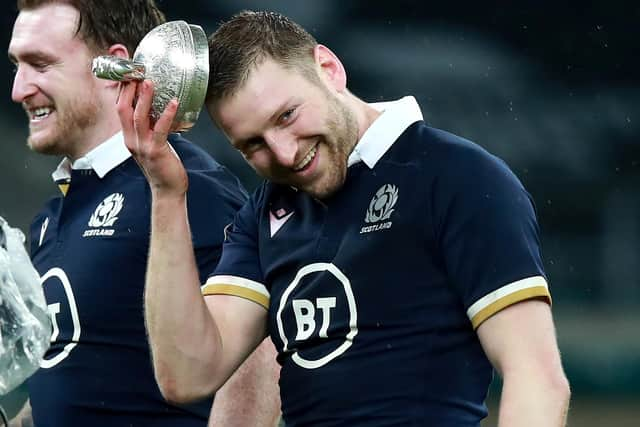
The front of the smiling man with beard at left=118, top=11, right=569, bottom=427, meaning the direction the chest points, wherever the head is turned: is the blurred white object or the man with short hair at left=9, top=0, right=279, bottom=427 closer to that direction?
the blurred white object

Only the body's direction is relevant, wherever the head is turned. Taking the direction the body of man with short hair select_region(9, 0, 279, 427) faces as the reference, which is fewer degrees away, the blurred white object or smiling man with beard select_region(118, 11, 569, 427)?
the blurred white object

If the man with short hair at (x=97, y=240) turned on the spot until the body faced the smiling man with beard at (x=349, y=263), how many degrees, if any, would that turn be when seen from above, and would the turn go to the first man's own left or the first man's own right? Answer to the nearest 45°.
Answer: approximately 90° to the first man's own left

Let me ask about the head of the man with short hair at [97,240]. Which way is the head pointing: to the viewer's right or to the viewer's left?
to the viewer's left

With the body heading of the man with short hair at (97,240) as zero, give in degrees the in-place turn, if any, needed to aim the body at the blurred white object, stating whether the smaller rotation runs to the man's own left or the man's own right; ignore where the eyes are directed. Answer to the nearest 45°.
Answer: approximately 45° to the man's own left

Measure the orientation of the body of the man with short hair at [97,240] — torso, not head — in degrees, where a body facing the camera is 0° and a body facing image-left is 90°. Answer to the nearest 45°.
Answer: approximately 45°
